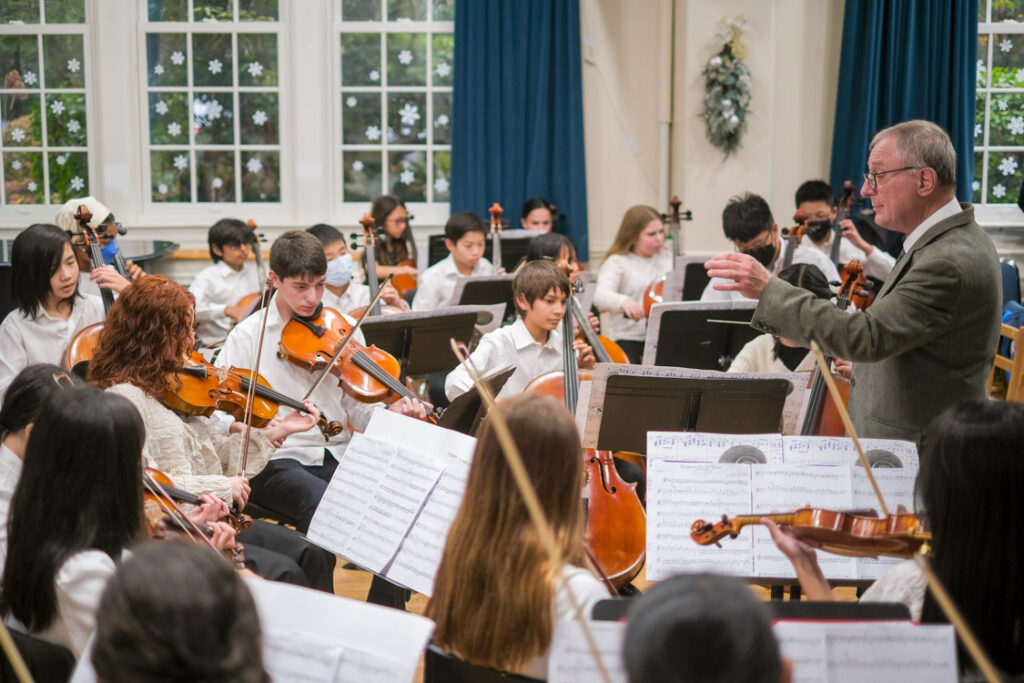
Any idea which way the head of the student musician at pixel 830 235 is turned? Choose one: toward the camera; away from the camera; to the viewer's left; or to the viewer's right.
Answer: toward the camera

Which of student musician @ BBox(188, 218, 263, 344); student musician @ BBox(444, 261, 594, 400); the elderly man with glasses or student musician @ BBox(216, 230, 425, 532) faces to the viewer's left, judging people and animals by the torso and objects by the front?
the elderly man with glasses

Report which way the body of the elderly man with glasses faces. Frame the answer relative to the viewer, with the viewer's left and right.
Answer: facing to the left of the viewer

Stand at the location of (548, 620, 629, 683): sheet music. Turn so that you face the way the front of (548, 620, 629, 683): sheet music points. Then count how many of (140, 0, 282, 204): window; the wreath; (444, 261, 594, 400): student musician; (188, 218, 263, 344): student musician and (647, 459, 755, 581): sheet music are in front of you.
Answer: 0

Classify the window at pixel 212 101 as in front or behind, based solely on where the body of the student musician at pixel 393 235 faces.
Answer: behind

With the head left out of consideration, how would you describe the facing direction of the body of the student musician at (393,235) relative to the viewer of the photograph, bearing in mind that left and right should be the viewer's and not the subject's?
facing the viewer and to the right of the viewer

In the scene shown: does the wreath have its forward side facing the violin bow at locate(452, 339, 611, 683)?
yes

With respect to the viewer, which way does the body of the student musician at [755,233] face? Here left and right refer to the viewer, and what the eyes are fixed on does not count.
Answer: facing the viewer and to the left of the viewer

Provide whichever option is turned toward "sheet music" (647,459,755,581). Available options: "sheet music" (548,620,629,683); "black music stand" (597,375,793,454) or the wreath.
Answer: the wreath

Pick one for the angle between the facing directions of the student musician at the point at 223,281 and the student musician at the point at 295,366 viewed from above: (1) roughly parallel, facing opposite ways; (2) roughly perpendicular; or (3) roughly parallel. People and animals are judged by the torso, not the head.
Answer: roughly parallel

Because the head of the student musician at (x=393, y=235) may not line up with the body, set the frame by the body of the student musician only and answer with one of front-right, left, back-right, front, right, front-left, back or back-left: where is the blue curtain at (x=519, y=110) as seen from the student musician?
left

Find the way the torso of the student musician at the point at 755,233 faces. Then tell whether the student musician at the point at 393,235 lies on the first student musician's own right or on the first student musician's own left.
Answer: on the first student musician's own right

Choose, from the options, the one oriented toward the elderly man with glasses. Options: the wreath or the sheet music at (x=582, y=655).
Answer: the wreath

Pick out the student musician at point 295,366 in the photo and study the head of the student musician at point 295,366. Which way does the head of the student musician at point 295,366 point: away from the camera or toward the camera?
toward the camera

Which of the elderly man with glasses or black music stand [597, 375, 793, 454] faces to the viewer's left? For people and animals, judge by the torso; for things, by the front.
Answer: the elderly man with glasses

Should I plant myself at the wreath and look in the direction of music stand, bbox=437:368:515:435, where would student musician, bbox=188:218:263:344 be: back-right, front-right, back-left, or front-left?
front-right

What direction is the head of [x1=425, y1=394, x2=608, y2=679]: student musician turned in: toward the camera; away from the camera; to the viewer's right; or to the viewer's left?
away from the camera

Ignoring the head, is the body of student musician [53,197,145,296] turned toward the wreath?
no

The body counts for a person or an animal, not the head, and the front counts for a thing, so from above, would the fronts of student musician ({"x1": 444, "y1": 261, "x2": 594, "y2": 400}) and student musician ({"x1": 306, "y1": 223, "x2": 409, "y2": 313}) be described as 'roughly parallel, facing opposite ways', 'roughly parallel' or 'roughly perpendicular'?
roughly parallel
